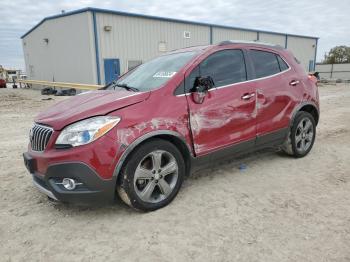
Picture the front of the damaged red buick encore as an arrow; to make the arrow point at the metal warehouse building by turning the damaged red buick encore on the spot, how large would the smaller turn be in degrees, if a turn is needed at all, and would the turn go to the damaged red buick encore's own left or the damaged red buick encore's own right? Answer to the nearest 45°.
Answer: approximately 135° to the damaged red buick encore's own right

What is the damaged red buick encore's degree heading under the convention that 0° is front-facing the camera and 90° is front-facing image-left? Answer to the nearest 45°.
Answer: approximately 45°
